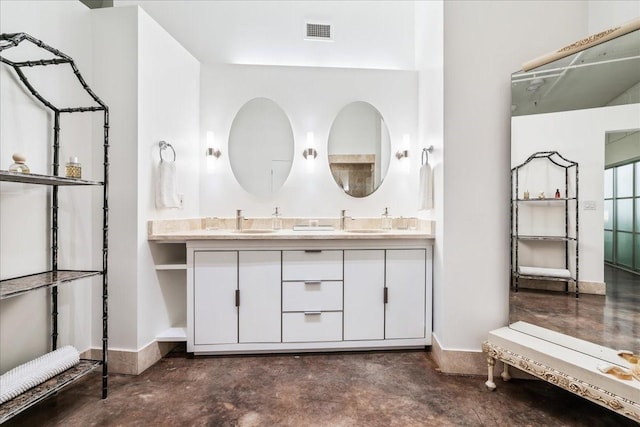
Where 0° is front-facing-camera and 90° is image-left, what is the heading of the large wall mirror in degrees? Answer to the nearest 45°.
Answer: approximately 45°

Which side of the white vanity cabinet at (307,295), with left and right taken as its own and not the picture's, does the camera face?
front

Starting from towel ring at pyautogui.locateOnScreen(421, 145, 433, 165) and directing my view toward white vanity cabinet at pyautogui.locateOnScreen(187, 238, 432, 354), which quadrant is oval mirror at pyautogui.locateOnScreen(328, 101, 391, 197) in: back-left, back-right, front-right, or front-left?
front-right

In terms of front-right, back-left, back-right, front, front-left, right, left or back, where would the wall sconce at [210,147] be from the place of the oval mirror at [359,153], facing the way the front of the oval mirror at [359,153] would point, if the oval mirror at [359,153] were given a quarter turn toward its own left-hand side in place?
back

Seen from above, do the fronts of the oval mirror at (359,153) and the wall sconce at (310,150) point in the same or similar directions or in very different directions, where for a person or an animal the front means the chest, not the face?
same or similar directions

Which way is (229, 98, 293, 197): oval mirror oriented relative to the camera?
toward the camera

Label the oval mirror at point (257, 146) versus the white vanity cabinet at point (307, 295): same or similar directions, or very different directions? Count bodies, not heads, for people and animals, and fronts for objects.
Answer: same or similar directions

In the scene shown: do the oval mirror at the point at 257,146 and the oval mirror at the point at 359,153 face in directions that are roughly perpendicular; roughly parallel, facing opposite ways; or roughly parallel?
roughly parallel

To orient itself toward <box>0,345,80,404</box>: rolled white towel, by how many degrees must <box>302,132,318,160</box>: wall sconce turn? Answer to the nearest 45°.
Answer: approximately 45° to its right

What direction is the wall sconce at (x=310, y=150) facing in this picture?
toward the camera

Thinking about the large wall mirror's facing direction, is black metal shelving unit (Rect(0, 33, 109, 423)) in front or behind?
in front
